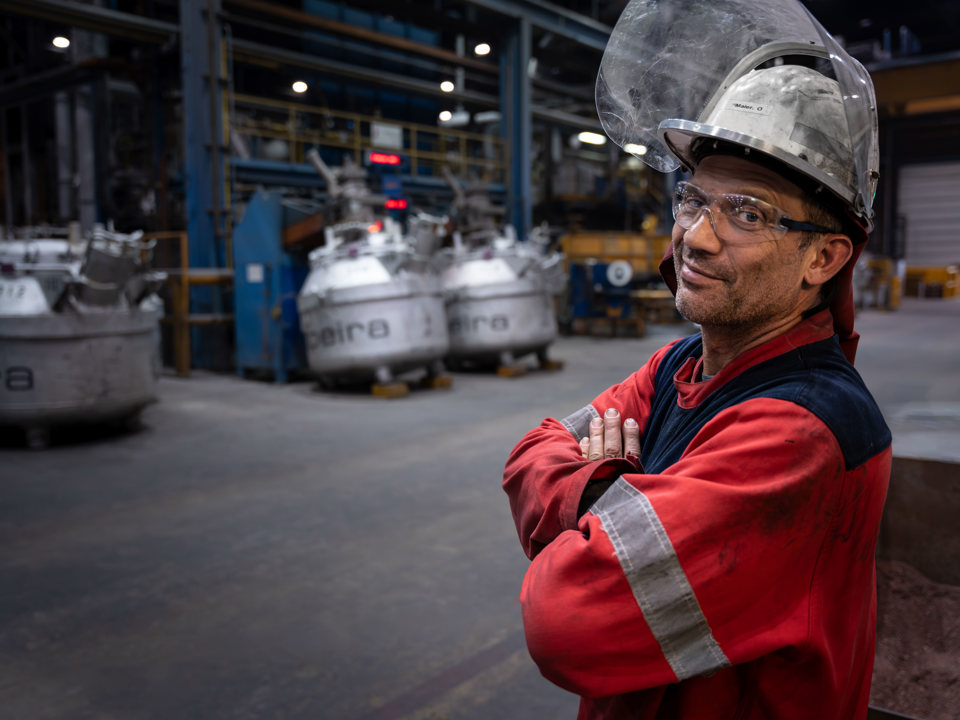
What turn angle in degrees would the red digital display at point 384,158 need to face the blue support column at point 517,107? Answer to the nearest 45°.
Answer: approximately 135° to its left

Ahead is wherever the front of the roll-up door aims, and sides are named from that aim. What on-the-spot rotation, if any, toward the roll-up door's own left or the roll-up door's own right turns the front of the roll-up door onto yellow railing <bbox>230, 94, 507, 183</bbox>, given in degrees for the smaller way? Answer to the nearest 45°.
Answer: approximately 45° to the roll-up door's own right

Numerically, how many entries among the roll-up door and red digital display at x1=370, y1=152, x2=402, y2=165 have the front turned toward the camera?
2

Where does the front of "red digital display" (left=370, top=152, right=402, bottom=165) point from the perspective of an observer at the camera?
facing the viewer

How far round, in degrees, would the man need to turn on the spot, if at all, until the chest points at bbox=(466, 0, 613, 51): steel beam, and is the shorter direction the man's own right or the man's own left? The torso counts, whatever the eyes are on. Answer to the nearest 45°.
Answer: approximately 135° to the man's own right

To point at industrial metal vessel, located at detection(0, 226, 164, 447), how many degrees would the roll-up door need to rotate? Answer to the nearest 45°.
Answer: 0° — it already faces it

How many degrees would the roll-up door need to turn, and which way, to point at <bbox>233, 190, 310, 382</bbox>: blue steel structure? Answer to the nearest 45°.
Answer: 0° — it already faces it

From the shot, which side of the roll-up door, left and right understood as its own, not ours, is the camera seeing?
front

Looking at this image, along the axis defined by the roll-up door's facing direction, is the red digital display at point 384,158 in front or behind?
in front

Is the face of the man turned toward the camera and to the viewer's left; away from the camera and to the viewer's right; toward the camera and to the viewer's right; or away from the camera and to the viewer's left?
toward the camera and to the viewer's left

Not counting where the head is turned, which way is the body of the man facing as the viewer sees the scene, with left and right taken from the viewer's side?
facing the viewer and to the left of the viewer

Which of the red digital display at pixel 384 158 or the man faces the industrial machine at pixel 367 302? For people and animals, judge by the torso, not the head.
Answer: the red digital display

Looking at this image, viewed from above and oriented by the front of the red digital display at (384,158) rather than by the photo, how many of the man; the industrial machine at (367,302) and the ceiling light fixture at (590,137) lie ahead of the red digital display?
2
